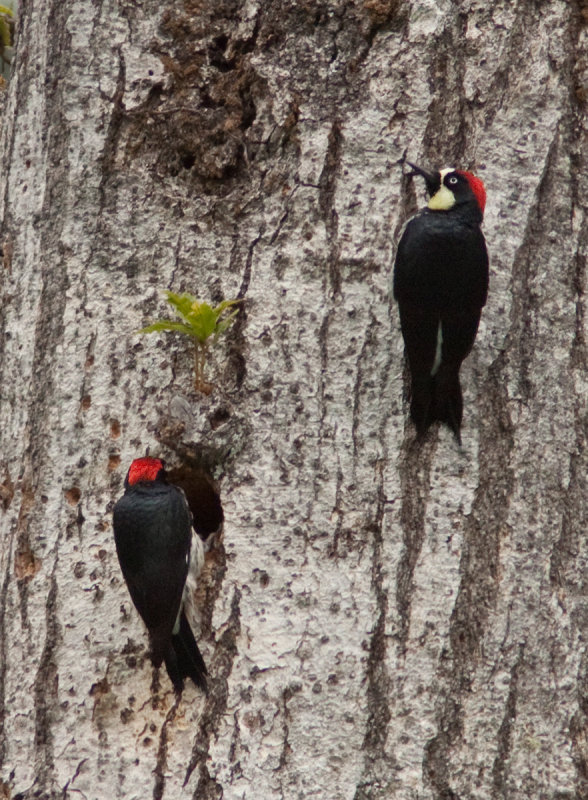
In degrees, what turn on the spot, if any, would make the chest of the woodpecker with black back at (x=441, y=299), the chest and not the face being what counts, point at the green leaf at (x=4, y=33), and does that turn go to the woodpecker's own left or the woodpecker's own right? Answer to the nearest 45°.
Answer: approximately 45° to the woodpecker's own left

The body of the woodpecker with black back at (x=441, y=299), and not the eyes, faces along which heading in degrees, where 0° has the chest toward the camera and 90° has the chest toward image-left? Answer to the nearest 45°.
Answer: approximately 180°

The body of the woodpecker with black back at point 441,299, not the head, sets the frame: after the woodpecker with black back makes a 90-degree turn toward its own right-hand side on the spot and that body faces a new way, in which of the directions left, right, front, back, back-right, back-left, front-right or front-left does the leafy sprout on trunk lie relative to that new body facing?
back
